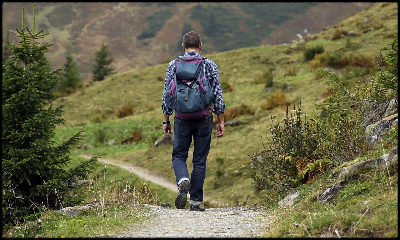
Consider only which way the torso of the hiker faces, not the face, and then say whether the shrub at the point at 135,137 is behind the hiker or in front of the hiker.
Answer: in front

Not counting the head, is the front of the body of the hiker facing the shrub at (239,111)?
yes

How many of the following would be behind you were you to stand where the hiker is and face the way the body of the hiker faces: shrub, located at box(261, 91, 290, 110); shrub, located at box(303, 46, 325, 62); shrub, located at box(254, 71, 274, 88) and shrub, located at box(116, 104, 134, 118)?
0

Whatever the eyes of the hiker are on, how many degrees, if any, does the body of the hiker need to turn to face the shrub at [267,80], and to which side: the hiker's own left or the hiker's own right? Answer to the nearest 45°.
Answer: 0° — they already face it

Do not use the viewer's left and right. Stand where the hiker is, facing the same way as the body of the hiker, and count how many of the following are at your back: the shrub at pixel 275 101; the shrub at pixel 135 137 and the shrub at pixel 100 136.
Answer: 0

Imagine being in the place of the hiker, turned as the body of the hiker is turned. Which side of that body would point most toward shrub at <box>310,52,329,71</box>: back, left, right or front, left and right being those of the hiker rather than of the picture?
front

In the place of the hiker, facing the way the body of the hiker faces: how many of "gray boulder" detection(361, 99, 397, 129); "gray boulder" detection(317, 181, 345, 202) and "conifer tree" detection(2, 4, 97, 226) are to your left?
1

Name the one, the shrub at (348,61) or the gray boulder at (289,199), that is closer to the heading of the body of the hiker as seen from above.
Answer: the shrub

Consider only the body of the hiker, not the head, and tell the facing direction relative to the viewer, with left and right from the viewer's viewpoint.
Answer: facing away from the viewer

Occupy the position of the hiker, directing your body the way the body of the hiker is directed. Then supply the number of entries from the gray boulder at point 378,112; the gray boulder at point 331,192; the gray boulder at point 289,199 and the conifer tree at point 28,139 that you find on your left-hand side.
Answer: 1

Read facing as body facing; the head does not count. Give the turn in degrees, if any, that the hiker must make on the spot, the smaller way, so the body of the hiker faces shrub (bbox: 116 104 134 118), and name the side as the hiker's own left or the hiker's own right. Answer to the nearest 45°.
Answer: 0° — they already face it

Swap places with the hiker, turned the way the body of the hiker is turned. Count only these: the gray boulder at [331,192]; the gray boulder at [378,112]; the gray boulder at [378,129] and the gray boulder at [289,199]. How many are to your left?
0

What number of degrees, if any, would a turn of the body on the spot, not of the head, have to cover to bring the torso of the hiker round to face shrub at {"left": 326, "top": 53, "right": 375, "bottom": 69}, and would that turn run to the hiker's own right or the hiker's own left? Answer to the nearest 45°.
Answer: approximately 45° to the hiker's own right

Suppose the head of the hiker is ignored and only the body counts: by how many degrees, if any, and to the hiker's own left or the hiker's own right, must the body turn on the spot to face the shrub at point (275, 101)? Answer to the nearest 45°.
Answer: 0° — they already face it

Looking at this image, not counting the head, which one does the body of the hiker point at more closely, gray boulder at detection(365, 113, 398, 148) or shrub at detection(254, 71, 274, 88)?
the shrub

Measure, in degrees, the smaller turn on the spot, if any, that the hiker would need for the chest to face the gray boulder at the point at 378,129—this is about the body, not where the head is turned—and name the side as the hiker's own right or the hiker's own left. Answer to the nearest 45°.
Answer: approximately 90° to the hiker's own right

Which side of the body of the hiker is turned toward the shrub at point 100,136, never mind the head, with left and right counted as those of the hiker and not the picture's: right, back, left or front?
front

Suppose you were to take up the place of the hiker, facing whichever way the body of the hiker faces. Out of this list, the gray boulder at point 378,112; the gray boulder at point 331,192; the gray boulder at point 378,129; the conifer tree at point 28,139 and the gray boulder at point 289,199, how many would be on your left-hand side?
1

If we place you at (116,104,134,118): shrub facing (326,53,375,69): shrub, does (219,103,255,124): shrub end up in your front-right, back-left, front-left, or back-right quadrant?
front-right

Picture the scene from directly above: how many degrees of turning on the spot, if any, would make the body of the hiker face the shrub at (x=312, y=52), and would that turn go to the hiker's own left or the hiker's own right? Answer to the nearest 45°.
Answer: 0° — they already face it
